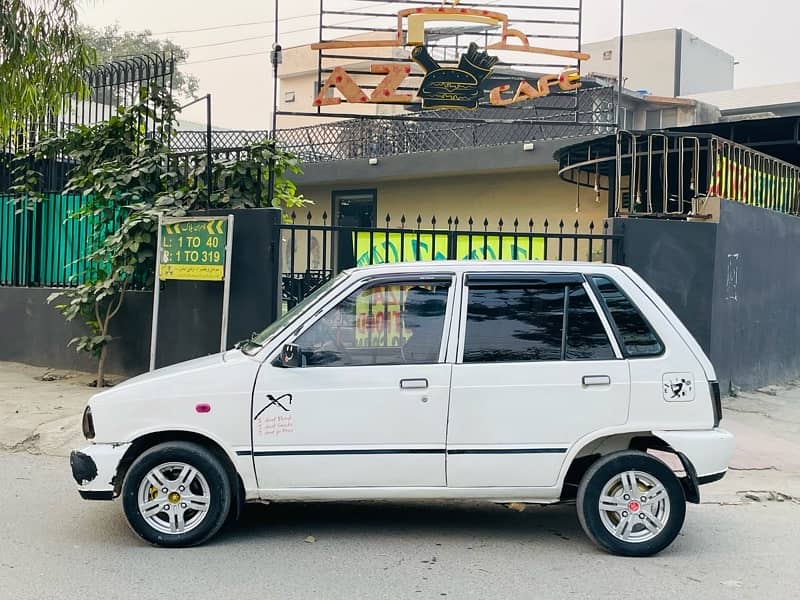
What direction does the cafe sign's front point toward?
toward the camera

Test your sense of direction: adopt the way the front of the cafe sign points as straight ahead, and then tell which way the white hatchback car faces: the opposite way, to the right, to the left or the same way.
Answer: to the right

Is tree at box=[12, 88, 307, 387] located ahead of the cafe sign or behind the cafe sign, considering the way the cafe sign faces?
ahead

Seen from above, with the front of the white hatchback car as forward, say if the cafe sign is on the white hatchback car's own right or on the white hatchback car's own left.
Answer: on the white hatchback car's own right

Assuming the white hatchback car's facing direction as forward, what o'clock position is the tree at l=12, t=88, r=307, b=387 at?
The tree is roughly at 2 o'clock from the white hatchback car.

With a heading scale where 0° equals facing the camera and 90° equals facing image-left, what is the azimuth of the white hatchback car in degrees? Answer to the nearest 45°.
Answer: approximately 90°

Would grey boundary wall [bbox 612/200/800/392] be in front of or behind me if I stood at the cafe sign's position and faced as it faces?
in front

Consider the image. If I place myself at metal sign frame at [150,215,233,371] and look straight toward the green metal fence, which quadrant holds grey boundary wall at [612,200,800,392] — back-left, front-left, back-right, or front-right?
back-right

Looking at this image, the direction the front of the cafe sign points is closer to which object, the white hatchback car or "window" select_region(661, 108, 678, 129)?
the white hatchback car

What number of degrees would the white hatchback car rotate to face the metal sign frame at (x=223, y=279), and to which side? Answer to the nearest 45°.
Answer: approximately 45° to its right

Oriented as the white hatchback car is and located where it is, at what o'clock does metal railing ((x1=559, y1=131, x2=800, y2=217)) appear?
The metal railing is roughly at 4 o'clock from the white hatchback car.

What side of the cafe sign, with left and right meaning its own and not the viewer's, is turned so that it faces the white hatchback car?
front

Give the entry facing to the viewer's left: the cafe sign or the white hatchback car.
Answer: the white hatchback car

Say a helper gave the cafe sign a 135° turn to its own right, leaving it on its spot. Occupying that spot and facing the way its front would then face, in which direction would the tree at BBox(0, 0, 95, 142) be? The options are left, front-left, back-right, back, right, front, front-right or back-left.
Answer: left

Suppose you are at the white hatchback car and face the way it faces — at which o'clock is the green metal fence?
The green metal fence is roughly at 2 o'clock from the white hatchback car.

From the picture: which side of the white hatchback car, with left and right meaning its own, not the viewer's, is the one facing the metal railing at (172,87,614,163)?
right

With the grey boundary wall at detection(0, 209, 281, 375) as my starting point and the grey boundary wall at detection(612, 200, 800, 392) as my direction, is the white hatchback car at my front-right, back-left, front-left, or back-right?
front-right

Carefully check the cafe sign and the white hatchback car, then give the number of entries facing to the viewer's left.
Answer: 1

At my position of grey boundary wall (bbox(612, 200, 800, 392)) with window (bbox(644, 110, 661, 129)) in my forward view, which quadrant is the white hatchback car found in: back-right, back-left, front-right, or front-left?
back-left
